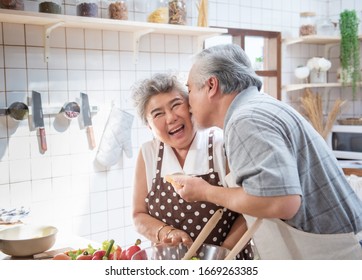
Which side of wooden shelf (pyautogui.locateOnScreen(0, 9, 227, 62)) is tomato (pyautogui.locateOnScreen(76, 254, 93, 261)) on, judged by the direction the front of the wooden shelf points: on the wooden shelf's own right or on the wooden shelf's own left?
on the wooden shelf's own right

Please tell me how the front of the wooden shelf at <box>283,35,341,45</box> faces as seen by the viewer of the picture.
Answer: facing the viewer

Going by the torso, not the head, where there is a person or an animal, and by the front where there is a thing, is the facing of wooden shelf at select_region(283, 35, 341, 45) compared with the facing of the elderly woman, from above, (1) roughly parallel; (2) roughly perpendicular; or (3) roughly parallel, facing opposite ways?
roughly parallel

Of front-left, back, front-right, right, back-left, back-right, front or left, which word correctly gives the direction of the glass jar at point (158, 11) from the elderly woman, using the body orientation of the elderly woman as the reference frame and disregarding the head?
back

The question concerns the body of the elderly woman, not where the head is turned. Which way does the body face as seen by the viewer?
toward the camera

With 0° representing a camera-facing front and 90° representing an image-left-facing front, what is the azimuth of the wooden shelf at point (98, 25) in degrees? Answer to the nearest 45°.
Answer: approximately 315°

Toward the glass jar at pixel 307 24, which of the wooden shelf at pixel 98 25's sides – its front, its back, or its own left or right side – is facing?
left

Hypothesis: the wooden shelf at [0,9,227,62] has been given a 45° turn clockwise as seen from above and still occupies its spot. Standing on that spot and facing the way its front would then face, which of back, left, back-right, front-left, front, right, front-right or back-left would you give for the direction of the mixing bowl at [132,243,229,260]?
front

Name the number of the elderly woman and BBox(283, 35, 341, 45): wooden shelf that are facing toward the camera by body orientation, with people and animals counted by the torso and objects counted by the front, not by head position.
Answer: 2

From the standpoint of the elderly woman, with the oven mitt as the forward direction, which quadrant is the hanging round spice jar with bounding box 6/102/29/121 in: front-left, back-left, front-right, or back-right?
front-left
